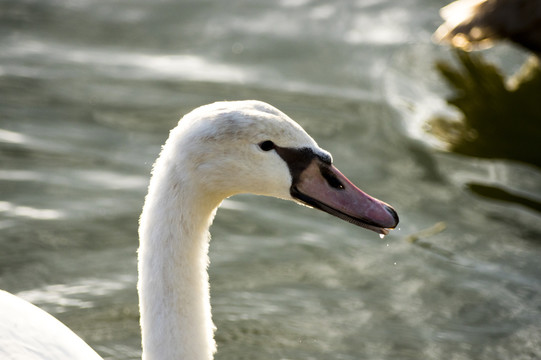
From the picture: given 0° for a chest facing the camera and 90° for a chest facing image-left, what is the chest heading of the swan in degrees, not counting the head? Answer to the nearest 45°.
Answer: approximately 270°
